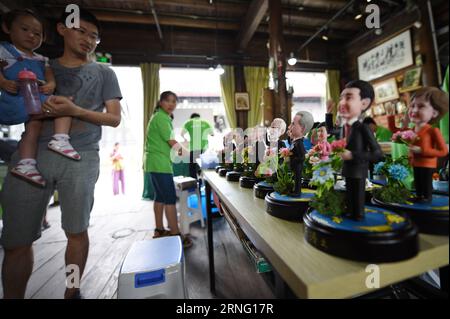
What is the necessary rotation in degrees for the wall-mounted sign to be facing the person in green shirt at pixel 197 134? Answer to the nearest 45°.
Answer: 0° — it already faces them

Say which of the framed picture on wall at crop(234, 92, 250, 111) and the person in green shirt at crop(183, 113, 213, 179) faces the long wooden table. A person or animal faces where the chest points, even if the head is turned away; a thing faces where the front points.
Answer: the framed picture on wall

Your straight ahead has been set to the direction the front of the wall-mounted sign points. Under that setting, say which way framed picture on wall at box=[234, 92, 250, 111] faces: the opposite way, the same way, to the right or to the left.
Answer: to the left

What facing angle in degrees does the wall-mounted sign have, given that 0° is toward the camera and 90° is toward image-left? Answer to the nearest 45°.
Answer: approximately 45°
